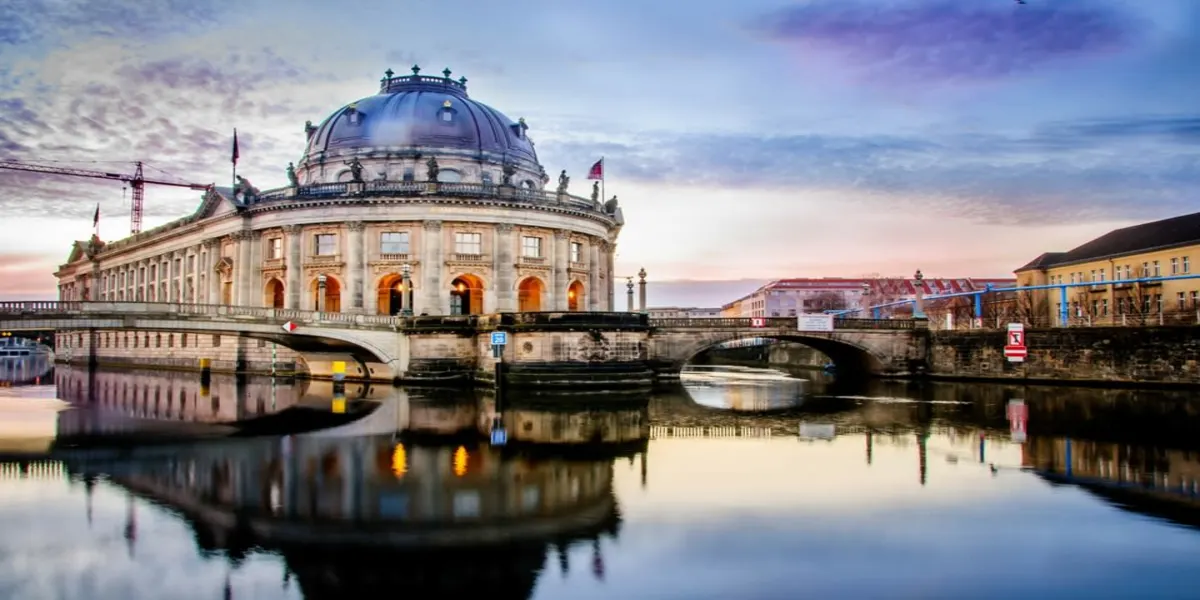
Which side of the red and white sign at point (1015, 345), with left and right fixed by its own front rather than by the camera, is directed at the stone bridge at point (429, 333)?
right

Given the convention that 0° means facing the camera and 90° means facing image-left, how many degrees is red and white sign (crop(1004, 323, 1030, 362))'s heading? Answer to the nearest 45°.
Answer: approximately 0°
